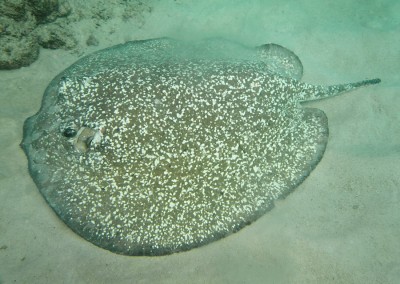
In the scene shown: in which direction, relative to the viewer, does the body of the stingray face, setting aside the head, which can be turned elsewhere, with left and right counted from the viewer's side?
facing to the left of the viewer
